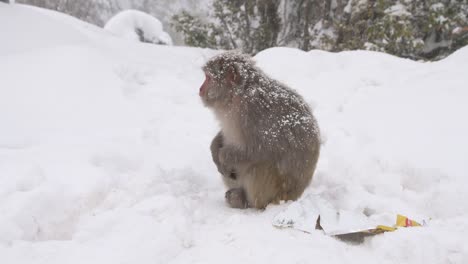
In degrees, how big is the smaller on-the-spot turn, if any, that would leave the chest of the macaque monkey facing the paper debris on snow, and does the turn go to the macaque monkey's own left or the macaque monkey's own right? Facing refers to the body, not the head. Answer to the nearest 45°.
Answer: approximately 135° to the macaque monkey's own left

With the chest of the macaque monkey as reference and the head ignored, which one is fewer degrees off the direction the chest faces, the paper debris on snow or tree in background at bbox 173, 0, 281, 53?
the tree in background

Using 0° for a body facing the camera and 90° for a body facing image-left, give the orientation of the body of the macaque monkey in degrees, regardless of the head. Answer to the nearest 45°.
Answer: approximately 90°

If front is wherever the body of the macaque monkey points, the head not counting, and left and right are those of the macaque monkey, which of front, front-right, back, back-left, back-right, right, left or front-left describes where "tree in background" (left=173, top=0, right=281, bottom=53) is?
right

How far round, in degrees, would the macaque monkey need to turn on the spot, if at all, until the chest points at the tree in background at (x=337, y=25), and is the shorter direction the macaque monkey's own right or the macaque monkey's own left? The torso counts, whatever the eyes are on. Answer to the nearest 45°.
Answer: approximately 90° to the macaque monkey's own right
